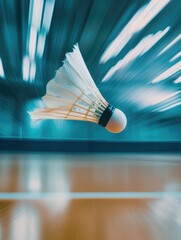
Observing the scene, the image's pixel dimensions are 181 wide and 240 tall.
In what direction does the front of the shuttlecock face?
to the viewer's right
